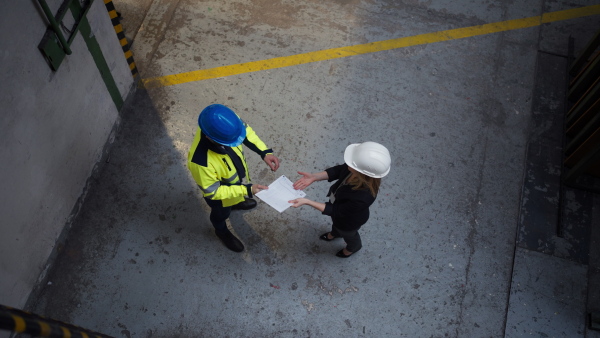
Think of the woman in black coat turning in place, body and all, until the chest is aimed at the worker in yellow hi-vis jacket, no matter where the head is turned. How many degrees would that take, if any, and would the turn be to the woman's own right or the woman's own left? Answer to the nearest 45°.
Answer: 0° — they already face them

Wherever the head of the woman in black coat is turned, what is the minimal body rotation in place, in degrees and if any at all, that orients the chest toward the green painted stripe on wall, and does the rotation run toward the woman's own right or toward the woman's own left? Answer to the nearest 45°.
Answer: approximately 45° to the woman's own right

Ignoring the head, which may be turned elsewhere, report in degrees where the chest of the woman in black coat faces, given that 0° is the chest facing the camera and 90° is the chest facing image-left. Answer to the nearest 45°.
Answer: approximately 90°

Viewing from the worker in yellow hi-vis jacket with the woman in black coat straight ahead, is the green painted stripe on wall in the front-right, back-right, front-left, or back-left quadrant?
back-left
